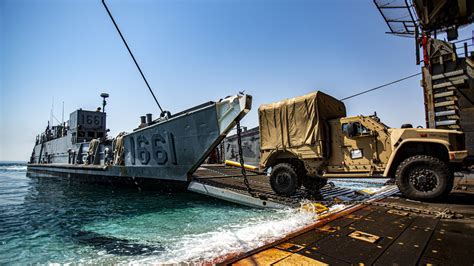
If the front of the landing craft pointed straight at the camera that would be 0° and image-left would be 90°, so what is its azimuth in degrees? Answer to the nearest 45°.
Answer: approximately 315°

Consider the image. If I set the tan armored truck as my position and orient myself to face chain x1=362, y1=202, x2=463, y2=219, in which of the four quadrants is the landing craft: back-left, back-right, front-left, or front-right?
back-right

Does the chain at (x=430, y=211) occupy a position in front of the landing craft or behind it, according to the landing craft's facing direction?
in front

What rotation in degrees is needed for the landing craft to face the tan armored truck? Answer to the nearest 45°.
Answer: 0° — it already faces it
